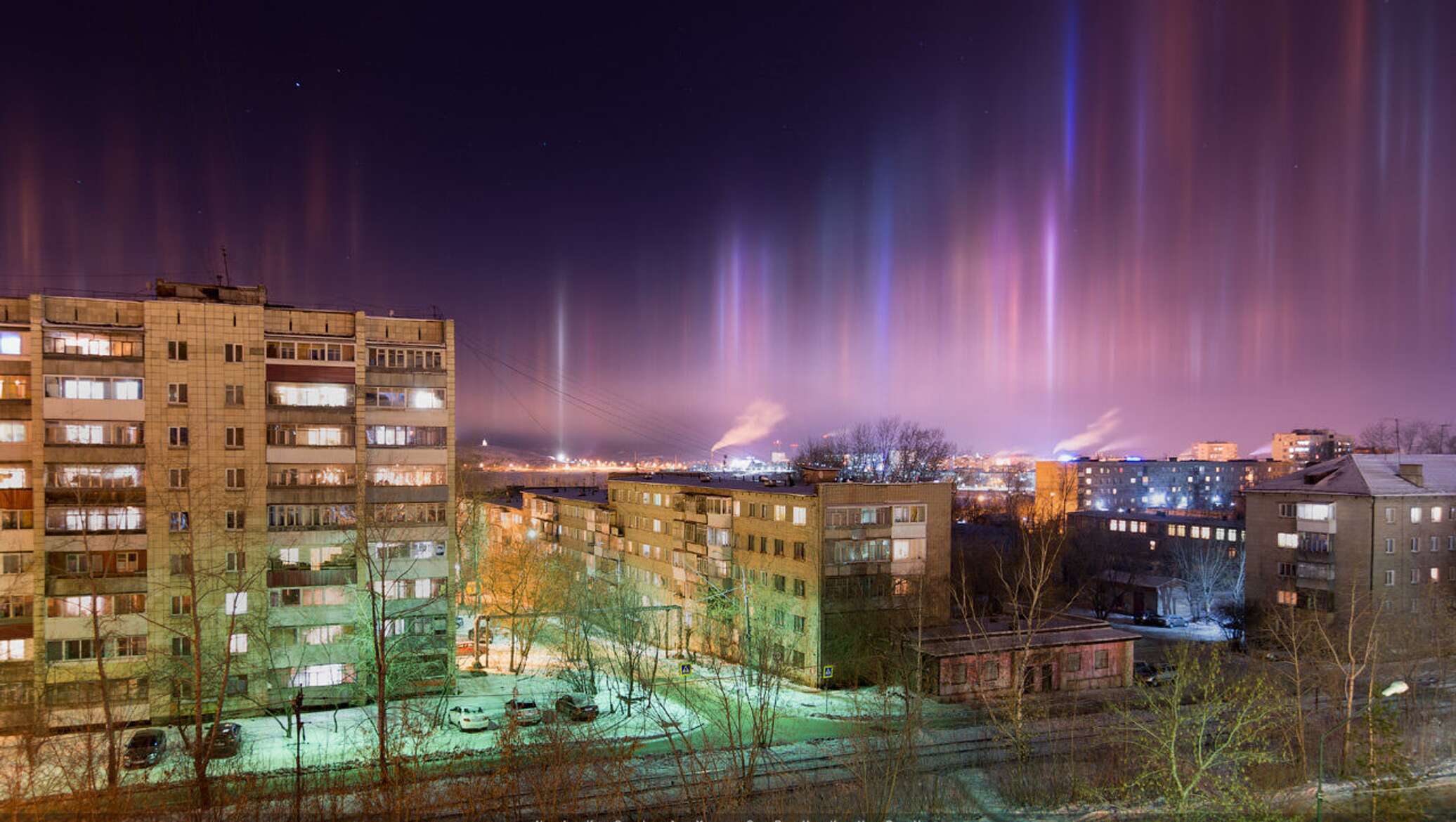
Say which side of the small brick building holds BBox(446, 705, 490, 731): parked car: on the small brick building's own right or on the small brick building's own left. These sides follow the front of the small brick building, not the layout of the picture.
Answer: on the small brick building's own right

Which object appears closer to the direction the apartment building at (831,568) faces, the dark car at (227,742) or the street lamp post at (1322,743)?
the dark car

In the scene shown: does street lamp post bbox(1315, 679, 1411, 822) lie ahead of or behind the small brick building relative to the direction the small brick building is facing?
ahead

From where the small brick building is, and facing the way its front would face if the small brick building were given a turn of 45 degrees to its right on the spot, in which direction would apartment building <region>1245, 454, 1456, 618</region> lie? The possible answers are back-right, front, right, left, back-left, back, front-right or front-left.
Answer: back

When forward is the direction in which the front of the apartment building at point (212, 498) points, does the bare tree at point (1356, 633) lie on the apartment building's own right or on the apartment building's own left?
on the apartment building's own left

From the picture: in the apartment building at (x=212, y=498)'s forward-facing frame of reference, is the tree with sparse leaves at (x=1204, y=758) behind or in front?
in front

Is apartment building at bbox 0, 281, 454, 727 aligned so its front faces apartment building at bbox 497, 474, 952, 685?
no

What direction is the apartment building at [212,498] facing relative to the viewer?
toward the camera

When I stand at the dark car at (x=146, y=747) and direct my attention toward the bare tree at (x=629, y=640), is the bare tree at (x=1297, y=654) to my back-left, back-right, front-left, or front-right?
front-right

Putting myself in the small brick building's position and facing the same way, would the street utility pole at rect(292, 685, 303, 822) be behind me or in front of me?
in front

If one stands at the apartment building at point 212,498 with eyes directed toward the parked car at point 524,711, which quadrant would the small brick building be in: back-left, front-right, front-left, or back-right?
front-left

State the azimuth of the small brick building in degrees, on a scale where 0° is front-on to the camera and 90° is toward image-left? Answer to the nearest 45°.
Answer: approximately 0°

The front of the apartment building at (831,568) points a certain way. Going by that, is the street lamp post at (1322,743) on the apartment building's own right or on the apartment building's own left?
on the apartment building's own left

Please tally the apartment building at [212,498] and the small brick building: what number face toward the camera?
2

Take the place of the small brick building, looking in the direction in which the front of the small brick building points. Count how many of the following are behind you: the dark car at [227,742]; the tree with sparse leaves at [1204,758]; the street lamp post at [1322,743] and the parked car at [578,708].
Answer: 0

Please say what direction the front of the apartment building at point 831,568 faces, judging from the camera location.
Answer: facing the viewer and to the left of the viewer

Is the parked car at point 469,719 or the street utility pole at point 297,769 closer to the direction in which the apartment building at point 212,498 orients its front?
the street utility pole

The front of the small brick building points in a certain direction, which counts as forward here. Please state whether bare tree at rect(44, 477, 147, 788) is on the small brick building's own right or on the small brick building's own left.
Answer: on the small brick building's own right

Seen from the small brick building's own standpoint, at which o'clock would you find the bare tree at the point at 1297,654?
The bare tree is roughly at 9 o'clock from the small brick building.
